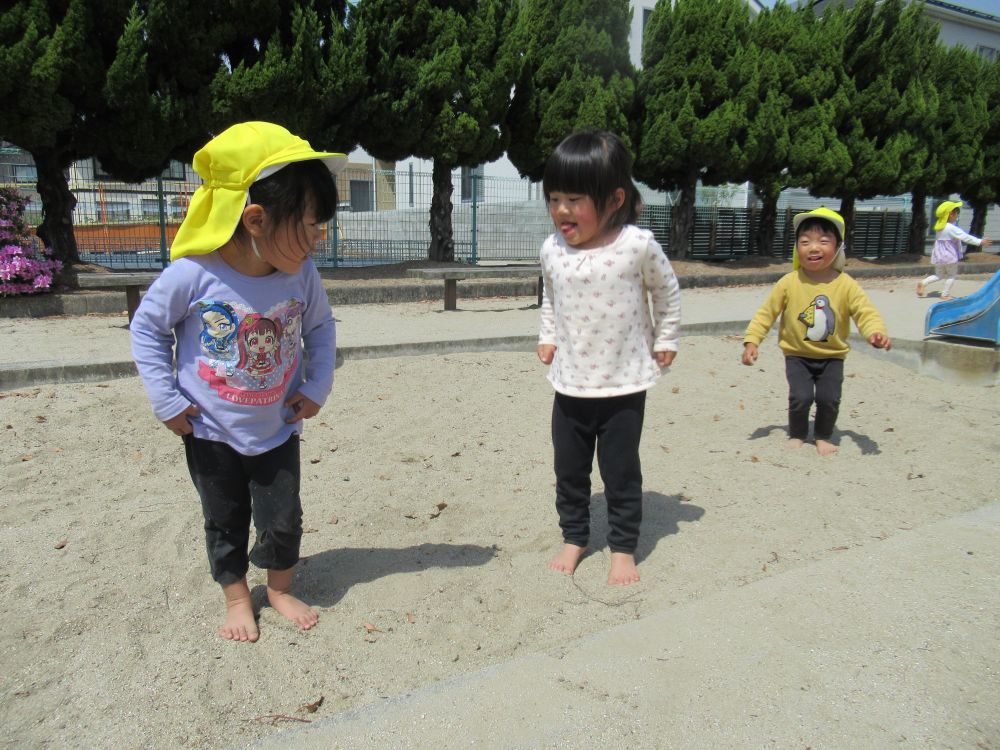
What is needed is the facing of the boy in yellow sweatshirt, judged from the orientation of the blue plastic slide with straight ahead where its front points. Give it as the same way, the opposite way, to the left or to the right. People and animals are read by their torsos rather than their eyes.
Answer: to the left

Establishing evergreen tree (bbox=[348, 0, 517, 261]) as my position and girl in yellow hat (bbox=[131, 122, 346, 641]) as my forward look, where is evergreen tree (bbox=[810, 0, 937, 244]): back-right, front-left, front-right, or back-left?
back-left

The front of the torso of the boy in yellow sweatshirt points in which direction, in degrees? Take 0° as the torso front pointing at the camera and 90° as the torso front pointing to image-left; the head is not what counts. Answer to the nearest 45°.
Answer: approximately 0°

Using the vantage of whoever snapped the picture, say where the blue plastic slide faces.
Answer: facing to the left of the viewer

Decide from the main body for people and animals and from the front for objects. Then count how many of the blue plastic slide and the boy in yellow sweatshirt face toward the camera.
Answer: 1

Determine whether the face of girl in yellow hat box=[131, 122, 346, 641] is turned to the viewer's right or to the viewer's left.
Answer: to the viewer's right

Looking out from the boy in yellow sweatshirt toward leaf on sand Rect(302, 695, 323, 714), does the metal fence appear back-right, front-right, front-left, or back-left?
back-right

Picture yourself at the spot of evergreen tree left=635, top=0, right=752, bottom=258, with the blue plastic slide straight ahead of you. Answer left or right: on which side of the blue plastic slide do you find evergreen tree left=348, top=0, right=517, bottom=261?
right

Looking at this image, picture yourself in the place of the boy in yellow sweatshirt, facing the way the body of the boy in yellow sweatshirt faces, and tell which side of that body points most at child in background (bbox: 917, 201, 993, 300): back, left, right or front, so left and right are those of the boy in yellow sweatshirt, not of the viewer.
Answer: back
